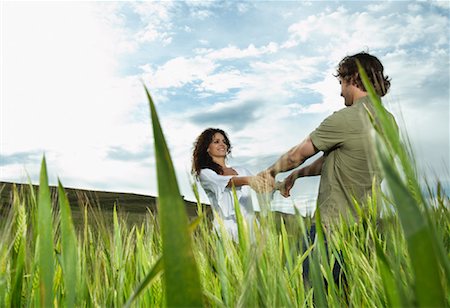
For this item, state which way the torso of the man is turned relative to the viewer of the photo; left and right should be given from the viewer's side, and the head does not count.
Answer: facing away from the viewer and to the left of the viewer

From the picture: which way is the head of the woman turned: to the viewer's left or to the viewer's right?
to the viewer's right

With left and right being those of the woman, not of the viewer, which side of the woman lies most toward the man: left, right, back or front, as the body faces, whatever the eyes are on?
front

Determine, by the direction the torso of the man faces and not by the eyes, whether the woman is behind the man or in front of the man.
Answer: in front

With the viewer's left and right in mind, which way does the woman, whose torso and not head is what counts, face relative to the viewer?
facing the viewer and to the right of the viewer

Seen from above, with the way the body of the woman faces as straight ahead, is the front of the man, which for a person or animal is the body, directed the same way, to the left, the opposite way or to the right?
the opposite way
